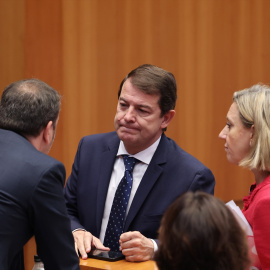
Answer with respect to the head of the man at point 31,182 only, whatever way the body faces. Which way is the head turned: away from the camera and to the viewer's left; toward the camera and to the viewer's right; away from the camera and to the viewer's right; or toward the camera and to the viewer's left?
away from the camera and to the viewer's right

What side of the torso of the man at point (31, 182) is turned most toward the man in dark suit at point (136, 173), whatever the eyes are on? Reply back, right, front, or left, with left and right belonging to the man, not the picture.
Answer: front

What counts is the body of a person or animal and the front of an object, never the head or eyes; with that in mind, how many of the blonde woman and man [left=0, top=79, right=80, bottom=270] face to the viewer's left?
1

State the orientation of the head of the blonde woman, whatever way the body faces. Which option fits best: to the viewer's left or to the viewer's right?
to the viewer's left

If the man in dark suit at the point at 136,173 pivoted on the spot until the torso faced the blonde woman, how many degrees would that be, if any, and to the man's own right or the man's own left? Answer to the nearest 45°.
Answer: approximately 90° to the man's own left

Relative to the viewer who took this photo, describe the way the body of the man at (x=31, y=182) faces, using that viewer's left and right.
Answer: facing away from the viewer and to the right of the viewer

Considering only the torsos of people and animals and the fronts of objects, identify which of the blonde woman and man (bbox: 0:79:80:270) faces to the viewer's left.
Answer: the blonde woman

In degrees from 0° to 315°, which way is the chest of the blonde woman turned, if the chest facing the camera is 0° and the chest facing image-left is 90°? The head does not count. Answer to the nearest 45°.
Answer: approximately 90°

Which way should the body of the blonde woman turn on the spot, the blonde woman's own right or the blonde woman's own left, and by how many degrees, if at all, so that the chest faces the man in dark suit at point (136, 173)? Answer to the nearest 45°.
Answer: approximately 45° to the blonde woman's own right

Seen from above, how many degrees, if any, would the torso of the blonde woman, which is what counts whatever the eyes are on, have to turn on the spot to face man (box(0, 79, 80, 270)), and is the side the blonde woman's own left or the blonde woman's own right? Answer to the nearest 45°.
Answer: approximately 45° to the blonde woman's own left

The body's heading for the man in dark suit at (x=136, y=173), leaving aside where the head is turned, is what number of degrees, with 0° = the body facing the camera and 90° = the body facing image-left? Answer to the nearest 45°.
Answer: approximately 45°
